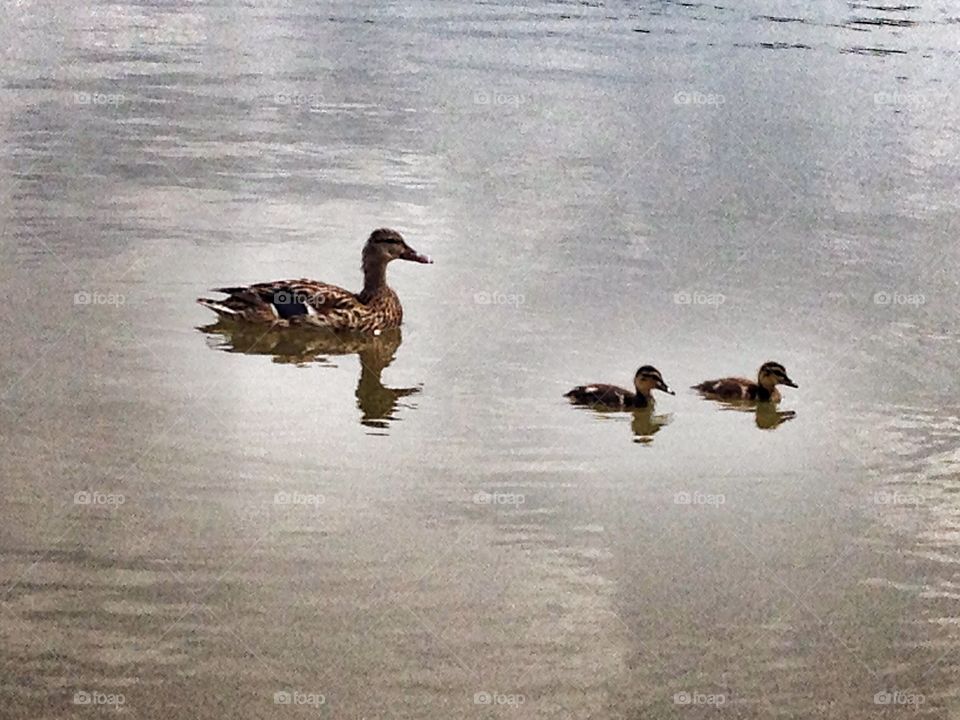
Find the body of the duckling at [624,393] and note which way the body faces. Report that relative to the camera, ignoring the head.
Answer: to the viewer's right

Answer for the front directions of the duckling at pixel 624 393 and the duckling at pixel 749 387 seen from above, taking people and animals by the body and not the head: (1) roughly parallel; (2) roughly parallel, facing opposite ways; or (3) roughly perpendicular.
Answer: roughly parallel

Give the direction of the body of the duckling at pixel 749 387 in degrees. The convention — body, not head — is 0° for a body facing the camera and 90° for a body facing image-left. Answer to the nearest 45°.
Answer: approximately 270°

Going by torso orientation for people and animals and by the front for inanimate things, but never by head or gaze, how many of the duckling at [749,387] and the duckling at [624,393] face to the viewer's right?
2
